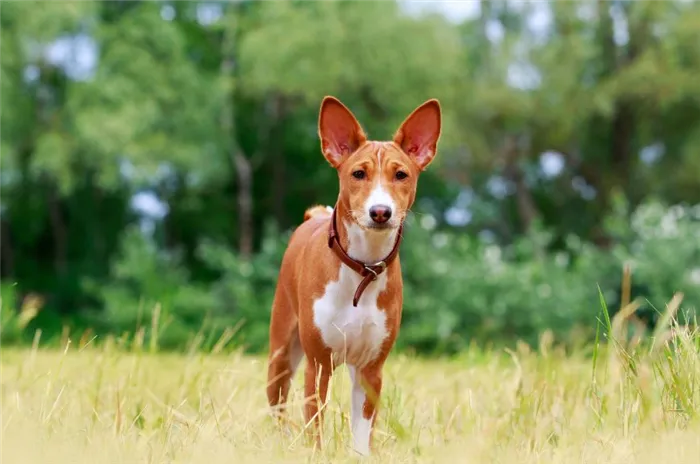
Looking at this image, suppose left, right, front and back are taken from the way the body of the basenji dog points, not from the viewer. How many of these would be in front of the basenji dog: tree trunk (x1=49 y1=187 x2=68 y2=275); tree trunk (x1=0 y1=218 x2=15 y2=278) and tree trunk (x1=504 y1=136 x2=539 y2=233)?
0

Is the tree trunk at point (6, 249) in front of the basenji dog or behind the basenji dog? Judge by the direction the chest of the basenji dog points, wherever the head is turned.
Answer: behind

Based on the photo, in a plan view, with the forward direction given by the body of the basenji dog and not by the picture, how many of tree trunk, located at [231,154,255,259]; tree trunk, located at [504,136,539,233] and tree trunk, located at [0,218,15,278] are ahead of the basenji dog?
0

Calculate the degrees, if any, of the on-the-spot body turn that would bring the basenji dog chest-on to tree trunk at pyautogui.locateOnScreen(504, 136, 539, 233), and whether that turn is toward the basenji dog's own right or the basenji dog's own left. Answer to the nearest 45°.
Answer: approximately 135° to the basenji dog's own left

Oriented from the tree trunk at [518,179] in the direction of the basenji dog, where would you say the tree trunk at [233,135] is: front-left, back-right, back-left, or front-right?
front-right

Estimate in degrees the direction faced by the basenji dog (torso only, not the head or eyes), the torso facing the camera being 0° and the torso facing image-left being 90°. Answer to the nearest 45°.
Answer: approximately 315°

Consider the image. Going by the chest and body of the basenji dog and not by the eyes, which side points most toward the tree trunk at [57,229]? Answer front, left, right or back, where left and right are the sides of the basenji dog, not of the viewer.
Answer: back

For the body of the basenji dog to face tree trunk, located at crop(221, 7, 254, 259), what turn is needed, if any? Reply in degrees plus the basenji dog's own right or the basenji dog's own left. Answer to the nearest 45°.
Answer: approximately 135° to the basenji dog's own left

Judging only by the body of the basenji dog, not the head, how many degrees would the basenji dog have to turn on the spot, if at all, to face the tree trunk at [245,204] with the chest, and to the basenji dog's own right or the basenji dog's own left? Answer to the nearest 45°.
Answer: approximately 135° to the basenji dog's own left

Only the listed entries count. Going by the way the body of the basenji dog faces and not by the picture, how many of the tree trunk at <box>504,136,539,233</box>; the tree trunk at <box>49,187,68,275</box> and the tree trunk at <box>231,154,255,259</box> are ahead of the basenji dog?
0
